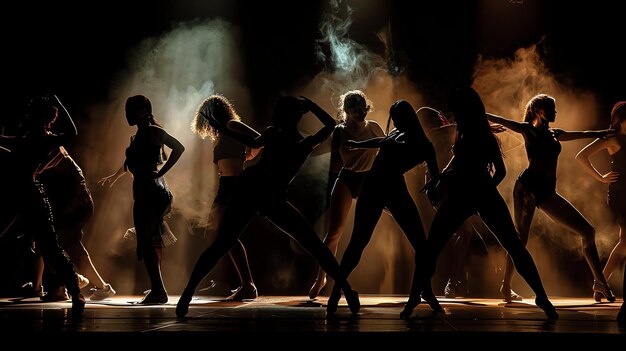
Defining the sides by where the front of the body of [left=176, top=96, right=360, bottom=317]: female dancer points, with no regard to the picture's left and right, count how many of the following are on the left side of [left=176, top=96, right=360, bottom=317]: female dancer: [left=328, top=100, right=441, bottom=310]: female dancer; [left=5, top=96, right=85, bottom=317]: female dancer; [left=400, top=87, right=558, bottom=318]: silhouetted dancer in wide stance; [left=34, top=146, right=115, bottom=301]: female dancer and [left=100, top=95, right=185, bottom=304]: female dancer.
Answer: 2

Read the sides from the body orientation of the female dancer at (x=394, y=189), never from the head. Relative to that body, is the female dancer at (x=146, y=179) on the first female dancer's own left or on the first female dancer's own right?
on the first female dancer's own right

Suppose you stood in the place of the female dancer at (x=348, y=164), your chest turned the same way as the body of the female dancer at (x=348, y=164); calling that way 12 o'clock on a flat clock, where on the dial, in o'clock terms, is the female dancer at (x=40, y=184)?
the female dancer at (x=40, y=184) is roughly at 2 o'clock from the female dancer at (x=348, y=164).

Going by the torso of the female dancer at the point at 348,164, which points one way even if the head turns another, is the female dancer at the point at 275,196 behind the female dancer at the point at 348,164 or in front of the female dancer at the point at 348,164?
in front

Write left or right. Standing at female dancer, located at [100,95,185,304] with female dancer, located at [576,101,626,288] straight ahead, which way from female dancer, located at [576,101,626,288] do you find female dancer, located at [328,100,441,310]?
right

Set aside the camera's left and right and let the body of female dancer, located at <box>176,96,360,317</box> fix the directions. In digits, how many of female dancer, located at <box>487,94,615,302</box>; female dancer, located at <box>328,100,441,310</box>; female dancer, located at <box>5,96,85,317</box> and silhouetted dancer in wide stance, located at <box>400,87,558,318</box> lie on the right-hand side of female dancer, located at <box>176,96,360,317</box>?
1

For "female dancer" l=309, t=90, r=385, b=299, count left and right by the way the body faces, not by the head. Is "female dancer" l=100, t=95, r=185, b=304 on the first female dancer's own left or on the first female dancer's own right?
on the first female dancer's own right

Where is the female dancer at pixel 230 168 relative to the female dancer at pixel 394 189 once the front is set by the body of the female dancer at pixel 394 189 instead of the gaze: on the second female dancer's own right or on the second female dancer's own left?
on the second female dancer's own right

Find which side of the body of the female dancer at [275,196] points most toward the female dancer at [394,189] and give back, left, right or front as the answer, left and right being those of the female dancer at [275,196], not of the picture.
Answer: left

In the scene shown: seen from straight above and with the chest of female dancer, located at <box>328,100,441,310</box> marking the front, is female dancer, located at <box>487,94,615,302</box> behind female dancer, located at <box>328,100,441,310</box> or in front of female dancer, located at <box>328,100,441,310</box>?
behind

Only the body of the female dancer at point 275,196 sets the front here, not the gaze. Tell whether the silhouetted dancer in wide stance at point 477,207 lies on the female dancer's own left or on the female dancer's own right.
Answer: on the female dancer's own left
